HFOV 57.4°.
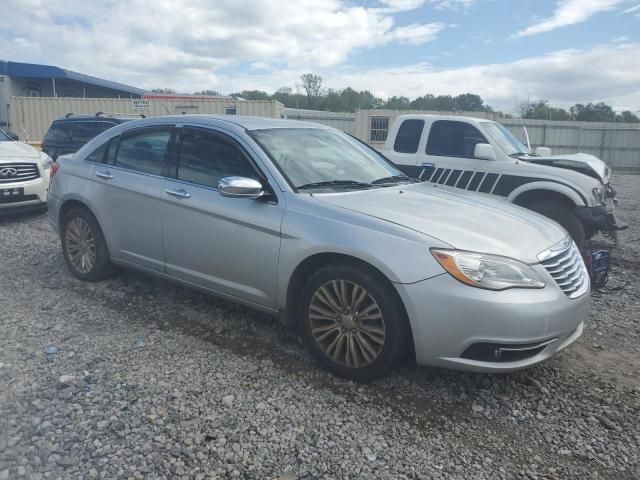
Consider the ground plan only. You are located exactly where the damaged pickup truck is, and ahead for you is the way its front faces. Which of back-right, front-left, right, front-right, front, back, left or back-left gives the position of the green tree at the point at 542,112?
back-left

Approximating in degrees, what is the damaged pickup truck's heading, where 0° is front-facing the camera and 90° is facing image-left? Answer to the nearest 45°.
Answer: approximately 315°

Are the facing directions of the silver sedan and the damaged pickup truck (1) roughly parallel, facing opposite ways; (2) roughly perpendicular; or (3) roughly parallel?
roughly parallel

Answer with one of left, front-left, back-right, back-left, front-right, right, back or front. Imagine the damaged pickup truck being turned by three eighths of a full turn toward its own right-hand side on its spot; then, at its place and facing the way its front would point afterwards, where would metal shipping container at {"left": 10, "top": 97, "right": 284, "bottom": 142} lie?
front-right

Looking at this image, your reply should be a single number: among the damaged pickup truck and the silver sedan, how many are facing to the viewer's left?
0

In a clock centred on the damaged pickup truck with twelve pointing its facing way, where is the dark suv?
The dark suv is roughly at 5 o'clock from the damaged pickup truck.

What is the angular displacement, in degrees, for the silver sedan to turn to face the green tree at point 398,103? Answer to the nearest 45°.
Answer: approximately 135° to its left

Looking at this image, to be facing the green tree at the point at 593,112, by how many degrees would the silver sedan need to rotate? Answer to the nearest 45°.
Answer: approximately 90° to its left

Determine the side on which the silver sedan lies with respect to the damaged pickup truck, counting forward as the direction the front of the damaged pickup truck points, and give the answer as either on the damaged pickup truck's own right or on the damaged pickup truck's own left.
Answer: on the damaged pickup truck's own right

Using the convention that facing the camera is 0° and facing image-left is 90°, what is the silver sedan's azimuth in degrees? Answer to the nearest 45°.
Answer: approximately 315°

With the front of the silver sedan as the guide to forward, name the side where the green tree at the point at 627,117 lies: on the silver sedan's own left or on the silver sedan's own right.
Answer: on the silver sedan's own left

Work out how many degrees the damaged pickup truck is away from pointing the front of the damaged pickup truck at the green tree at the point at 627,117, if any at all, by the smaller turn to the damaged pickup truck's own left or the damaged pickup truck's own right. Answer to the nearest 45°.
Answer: approximately 135° to the damaged pickup truck's own left

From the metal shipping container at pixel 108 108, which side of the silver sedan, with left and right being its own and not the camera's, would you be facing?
back

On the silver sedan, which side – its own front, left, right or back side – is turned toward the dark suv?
back
